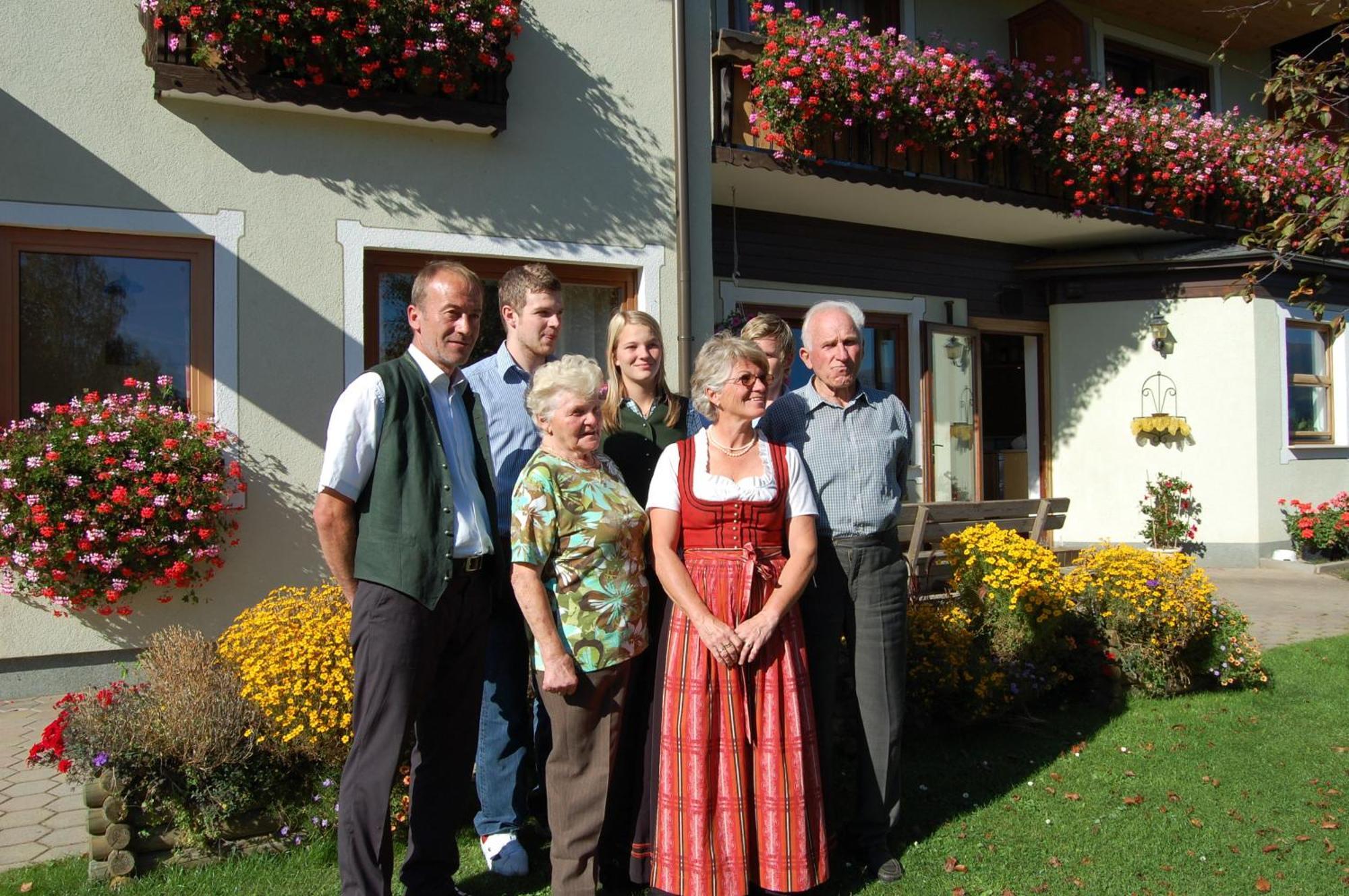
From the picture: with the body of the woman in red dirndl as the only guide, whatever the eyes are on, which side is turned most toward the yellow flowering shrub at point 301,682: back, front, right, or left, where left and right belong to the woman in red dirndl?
right

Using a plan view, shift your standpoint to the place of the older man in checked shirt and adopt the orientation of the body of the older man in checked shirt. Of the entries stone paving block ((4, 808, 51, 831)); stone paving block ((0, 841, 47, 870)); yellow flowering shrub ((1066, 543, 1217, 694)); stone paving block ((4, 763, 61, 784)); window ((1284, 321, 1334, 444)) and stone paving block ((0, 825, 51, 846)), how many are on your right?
4

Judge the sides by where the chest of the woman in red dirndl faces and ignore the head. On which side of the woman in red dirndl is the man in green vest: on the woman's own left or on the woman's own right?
on the woman's own right

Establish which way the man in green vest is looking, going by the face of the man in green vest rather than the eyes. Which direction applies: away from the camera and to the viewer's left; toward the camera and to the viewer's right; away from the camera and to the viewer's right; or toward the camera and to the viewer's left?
toward the camera and to the viewer's right

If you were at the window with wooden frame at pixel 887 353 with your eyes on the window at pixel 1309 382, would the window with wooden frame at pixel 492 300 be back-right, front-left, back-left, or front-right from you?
back-right

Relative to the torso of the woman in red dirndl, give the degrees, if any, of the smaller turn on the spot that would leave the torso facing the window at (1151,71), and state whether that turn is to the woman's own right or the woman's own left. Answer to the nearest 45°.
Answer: approximately 135° to the woman's own left

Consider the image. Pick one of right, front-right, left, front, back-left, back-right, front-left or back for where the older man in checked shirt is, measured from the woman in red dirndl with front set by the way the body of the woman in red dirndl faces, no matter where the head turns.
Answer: back-left

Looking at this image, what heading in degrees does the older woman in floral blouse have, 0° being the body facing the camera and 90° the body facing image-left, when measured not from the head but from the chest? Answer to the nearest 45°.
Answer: approximately 315°

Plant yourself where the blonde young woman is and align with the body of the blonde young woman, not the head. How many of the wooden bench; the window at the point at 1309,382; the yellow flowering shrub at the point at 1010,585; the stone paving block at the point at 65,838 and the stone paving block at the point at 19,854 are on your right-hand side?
2

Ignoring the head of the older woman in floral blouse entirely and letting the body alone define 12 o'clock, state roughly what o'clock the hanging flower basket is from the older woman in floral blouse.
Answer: The hanging flower basket is roughly at 9 o'clock from the older woman in floral blouse.

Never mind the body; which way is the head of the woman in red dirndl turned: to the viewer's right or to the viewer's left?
to the viewer's right
